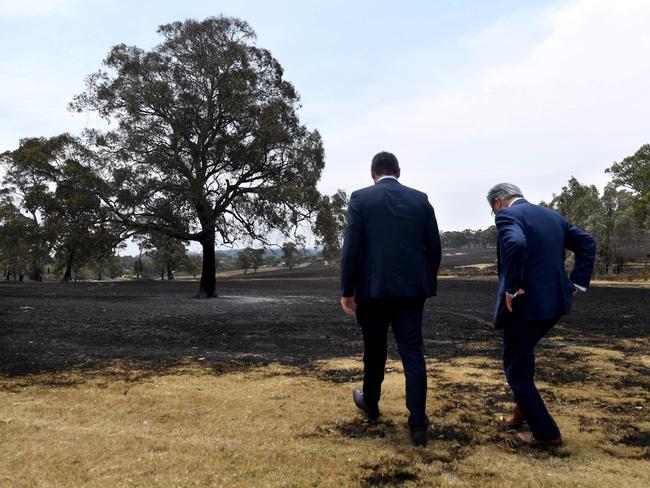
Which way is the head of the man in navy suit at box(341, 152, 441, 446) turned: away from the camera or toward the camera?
away from the camera

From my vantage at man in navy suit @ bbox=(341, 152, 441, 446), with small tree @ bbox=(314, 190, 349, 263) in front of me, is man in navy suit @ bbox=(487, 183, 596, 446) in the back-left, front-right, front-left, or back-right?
back-right

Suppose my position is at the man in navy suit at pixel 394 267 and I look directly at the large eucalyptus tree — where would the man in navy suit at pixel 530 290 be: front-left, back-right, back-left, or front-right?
back-right

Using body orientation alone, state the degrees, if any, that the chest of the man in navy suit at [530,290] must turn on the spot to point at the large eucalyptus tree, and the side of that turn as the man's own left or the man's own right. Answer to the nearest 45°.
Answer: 0° — they already face it

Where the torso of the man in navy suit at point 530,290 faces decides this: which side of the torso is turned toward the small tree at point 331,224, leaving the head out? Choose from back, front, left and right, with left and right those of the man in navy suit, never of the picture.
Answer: front

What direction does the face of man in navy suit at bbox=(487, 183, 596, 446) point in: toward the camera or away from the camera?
away from the camera

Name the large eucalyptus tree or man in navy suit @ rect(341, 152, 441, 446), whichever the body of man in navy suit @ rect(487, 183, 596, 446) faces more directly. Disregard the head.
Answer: the large eucalyptus tree

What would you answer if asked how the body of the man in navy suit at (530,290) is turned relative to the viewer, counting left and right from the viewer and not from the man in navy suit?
facing away from the viewer and to the left of the viewer

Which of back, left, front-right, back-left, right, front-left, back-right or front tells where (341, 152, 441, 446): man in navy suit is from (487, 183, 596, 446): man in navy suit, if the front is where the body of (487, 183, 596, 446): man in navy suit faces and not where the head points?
front-left
